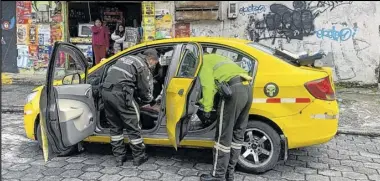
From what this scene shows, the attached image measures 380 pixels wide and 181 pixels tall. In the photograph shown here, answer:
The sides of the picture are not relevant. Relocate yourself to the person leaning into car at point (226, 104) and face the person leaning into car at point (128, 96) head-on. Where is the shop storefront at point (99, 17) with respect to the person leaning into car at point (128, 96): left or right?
right

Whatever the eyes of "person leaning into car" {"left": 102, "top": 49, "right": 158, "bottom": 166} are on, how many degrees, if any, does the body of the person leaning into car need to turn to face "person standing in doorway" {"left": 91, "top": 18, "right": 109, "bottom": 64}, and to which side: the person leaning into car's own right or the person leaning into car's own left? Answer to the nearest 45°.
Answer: approximately 45° to the person leaning into car's own left

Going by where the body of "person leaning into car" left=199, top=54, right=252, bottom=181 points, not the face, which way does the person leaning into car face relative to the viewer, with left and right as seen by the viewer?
facing away from the viewer and to the left of the viewer

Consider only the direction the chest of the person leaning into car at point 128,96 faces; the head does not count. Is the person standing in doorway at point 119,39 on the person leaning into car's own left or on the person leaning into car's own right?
on the person leaning into car's own left

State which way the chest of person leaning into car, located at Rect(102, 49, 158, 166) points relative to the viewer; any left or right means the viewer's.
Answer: facing away from the viewer and to the right of the viewer

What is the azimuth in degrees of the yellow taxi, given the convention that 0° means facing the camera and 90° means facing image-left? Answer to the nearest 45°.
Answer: approximately 135°

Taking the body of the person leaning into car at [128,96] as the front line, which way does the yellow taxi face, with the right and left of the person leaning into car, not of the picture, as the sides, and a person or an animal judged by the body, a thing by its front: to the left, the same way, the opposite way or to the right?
to the left

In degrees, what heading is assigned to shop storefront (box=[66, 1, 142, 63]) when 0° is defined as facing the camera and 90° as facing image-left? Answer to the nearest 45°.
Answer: approximately 0°
